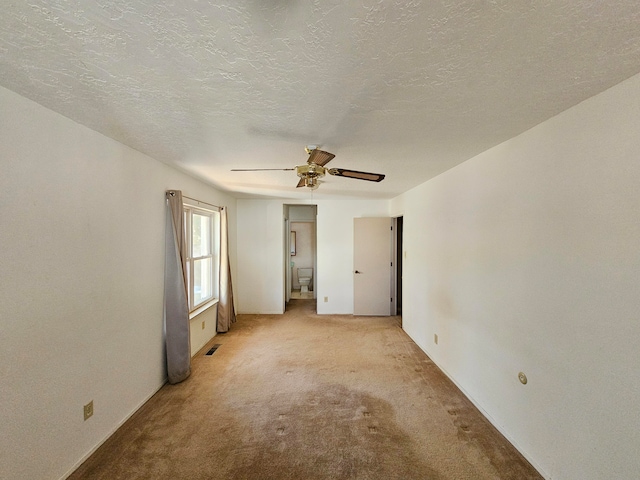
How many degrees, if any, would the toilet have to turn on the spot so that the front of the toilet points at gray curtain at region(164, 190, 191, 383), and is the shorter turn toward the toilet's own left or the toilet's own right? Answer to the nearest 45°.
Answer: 0° — it already faces it

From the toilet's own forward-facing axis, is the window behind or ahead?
ahead

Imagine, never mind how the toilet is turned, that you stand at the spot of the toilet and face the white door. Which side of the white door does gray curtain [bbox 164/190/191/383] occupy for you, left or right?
right

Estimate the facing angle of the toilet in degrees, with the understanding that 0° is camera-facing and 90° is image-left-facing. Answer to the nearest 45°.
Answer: approximately 0°

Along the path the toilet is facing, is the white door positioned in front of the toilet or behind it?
in front
